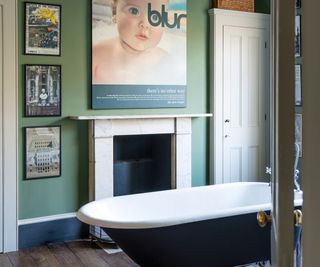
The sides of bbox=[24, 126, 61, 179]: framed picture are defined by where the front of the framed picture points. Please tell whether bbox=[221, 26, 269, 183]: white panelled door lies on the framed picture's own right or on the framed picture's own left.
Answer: on the framed picture's own left

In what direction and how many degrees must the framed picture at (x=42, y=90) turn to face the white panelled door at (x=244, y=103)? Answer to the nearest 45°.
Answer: approximately 90° to its left

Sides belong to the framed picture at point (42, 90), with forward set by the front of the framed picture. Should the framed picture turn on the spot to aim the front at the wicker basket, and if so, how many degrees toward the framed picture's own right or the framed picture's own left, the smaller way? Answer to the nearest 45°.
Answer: approximately 90° to the framed picture's own left

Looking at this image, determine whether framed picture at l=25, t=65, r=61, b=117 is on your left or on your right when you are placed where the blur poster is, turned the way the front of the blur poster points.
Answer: on your right

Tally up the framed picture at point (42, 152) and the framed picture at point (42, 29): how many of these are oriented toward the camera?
2
